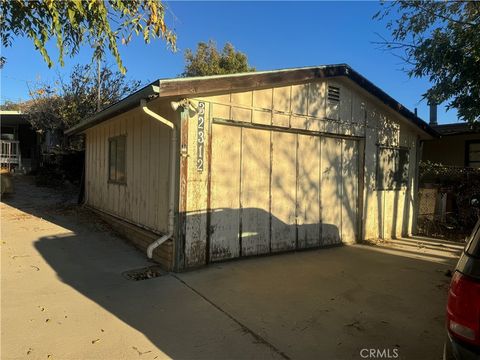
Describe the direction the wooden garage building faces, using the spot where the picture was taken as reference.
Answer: facing the viewer and to the right of the viewer

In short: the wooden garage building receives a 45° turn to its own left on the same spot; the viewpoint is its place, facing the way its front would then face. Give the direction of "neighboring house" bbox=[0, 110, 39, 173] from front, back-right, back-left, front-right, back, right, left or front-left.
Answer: back-left

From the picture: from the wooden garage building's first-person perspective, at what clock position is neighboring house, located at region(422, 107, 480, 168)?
The neighboring house is roughly at 9 o'clock from the wooden garage building.

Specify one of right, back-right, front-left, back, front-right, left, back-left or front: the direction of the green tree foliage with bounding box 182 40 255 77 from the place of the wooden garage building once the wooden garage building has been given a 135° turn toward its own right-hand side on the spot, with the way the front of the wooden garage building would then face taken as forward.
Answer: right
